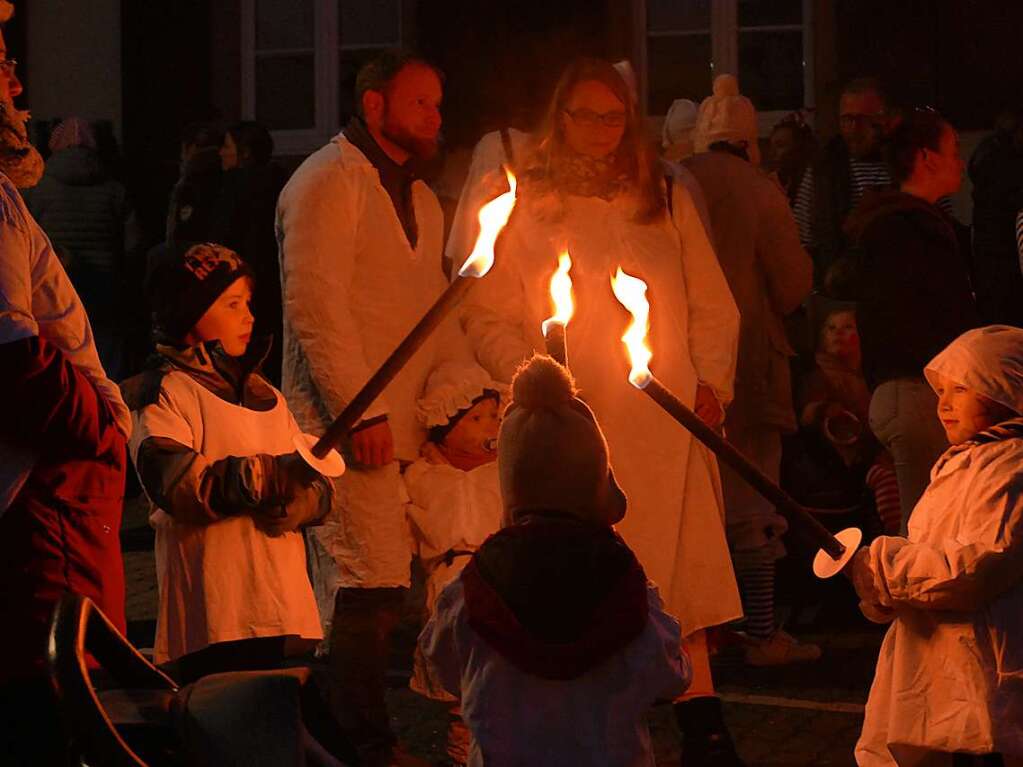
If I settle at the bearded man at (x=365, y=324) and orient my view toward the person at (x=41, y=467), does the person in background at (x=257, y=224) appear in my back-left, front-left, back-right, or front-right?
back-right

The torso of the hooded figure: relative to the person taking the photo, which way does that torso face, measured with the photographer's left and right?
facing away from the viewer

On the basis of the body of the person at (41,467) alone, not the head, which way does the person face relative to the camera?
to the viewer's right

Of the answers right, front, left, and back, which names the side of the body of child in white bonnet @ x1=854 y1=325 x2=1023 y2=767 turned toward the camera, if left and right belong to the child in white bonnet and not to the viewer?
left

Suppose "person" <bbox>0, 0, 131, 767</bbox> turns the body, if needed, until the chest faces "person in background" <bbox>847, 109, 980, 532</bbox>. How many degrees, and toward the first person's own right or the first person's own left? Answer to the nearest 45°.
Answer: approximately 45° to the first person's own left

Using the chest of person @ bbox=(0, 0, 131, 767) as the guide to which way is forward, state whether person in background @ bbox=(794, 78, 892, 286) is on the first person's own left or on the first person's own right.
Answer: on the first person's own left

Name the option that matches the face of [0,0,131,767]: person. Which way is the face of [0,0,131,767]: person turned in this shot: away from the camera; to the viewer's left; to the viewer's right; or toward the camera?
to the viewer's right
